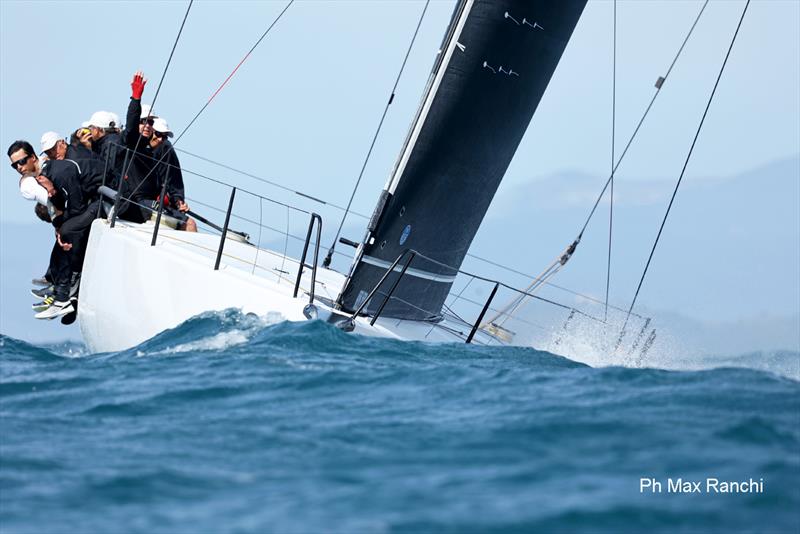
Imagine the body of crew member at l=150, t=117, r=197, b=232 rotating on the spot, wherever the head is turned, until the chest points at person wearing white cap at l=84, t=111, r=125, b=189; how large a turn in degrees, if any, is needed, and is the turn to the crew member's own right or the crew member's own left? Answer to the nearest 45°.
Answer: approximately 45° to the crew member's own right

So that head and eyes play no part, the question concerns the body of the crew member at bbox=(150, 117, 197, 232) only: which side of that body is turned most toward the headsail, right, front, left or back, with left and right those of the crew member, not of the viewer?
left

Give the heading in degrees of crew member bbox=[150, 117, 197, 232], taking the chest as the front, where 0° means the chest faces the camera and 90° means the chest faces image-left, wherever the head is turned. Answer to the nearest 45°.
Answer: approximately 45°
